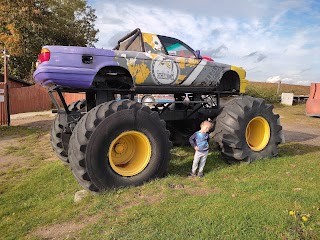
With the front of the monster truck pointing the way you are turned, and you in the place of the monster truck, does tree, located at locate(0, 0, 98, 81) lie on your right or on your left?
on your left

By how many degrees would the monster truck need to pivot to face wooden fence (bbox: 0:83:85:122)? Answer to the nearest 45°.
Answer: approximately 90° to its left

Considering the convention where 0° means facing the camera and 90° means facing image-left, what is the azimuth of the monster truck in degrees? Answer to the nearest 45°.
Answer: approximately 225°
